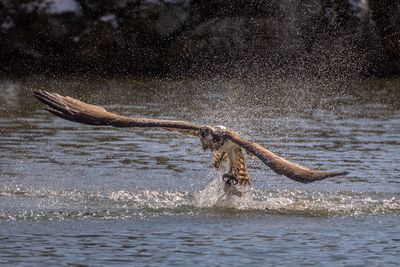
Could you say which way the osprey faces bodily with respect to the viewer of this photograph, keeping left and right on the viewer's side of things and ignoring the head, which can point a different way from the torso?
facing the viewer and to the left of the viewer
